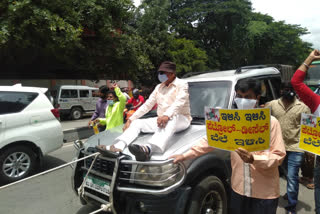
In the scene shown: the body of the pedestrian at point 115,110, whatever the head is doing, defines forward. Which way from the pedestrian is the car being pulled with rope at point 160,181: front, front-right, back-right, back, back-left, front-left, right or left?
front-left

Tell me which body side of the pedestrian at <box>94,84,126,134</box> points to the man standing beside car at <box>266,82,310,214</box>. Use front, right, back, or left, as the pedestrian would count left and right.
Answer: left

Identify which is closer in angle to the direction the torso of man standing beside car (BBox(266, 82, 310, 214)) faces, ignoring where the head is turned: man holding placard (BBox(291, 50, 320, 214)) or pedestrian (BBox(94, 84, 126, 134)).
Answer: the man holding placard

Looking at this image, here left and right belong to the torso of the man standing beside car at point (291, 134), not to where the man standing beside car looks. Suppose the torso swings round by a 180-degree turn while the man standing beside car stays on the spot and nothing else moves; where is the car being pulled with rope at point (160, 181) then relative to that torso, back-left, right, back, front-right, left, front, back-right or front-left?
back-left

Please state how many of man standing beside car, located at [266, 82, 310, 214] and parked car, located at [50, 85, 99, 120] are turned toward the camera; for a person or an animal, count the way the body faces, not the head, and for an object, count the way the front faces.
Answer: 1

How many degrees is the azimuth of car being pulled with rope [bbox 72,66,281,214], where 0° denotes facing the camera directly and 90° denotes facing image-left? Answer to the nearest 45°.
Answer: approximately 45°

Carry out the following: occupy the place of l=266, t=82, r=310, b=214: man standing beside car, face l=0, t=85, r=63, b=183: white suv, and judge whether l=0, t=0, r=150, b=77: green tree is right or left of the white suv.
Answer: right

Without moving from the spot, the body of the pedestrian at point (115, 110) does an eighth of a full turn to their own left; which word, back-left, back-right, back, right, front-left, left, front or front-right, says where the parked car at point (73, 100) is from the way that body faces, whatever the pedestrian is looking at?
back

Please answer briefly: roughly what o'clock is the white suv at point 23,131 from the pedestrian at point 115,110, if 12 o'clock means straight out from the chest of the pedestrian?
The white suv is roughly at 2 o'clock from the pedestrian.

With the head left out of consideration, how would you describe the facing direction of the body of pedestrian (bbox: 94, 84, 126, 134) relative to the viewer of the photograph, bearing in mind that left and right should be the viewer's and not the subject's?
facing the viewer and to the left of the viewer
